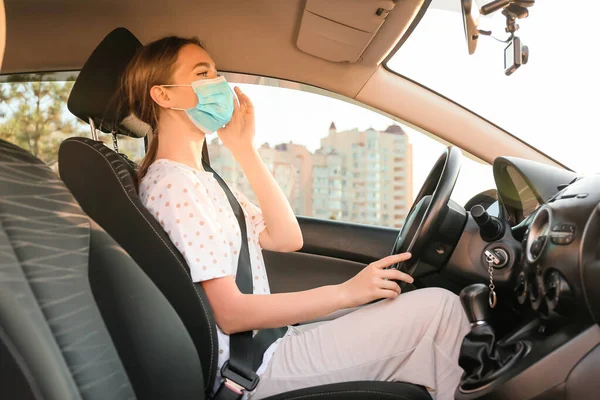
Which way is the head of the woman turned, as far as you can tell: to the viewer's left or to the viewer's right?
to the viewer's right

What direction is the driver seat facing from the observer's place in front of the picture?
facing to the right of the viewer

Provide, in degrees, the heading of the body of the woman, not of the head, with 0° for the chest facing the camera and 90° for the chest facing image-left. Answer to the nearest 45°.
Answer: approximately 270°
